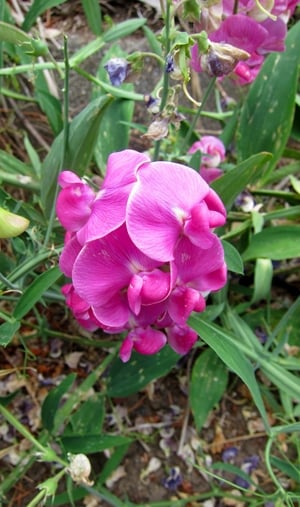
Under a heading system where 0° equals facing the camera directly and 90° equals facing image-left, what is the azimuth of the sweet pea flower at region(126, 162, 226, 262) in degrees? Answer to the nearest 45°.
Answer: approximately 315°

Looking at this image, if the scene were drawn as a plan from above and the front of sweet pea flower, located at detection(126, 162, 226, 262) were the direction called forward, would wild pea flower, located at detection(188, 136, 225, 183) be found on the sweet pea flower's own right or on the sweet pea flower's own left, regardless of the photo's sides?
on the sweet pea flower's own left
